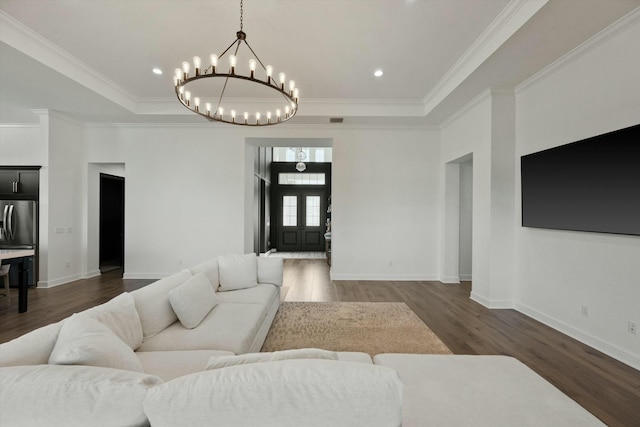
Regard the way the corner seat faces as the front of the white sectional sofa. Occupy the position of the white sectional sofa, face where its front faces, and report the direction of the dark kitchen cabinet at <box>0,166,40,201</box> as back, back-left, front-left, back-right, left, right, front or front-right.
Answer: left

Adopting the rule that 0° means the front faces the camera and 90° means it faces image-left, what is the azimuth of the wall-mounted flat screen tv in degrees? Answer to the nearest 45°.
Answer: approximately 45°

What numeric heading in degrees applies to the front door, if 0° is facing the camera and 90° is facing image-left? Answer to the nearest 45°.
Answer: approximately 0°

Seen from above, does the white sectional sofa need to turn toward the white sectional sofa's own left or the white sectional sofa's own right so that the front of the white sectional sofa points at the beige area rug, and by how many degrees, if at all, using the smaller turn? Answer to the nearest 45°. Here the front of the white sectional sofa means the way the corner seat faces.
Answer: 0° — it already faces it

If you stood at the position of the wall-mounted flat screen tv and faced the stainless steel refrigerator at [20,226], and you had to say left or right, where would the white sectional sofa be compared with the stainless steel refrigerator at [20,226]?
left

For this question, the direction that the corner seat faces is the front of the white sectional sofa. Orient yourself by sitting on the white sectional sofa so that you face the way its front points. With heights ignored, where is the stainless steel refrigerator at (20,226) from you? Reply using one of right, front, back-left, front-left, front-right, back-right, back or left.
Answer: left

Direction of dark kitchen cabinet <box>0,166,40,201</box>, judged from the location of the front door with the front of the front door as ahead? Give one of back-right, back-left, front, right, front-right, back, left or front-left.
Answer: front-right

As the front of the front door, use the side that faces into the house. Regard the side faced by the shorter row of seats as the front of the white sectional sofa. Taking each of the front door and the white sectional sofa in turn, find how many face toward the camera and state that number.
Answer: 1

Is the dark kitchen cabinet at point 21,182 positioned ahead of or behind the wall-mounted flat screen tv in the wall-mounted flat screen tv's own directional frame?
ahead

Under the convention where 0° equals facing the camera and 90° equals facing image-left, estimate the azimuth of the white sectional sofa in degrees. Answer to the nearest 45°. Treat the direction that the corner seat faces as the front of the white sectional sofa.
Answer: approximately 225°

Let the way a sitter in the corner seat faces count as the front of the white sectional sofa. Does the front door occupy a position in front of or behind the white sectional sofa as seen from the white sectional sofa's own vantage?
in front

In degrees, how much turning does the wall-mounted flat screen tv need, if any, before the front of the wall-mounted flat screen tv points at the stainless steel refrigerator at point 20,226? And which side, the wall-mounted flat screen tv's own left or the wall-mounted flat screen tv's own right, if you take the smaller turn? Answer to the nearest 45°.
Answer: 0° — it already faces it

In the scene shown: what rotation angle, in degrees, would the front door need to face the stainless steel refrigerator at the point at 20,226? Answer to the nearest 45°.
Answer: approximately 45° to its right

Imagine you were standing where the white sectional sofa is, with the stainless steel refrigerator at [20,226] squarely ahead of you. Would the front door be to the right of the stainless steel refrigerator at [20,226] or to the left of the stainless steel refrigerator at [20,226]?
right

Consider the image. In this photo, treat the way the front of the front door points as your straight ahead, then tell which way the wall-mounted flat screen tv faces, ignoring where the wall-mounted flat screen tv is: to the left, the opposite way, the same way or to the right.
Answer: to the right
